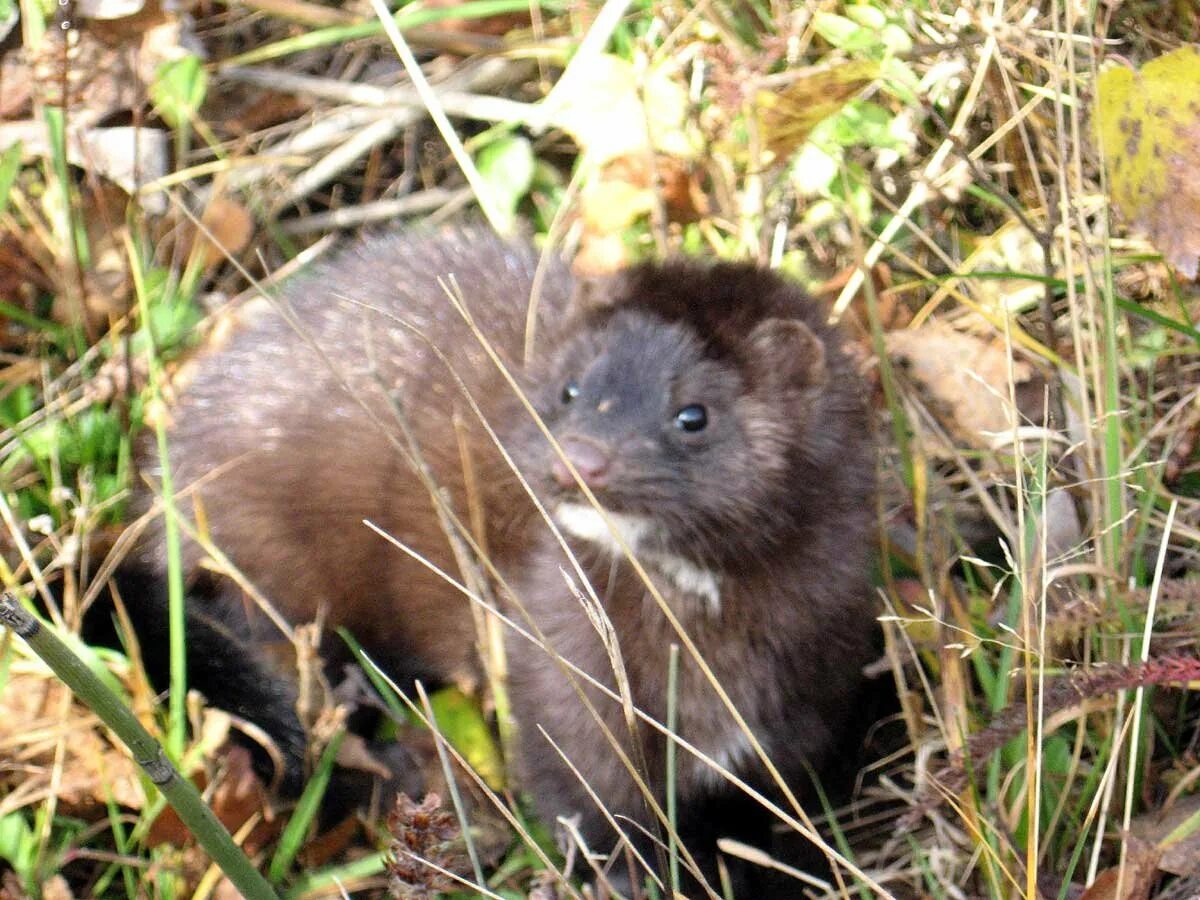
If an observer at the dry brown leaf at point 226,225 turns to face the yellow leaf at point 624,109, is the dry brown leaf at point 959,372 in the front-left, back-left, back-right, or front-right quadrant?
front-right

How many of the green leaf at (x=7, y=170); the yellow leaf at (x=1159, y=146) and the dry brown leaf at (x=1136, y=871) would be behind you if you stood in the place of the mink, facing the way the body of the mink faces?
1

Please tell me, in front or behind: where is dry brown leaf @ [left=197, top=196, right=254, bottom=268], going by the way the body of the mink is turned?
behind

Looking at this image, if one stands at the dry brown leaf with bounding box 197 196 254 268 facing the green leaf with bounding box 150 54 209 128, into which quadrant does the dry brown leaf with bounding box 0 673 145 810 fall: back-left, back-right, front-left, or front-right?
back-left

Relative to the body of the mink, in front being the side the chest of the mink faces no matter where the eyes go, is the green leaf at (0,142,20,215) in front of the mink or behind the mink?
behind

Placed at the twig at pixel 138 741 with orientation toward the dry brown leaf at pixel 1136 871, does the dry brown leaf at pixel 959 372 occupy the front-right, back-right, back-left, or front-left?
front-left

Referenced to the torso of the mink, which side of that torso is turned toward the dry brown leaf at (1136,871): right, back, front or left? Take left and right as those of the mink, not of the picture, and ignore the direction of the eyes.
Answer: front

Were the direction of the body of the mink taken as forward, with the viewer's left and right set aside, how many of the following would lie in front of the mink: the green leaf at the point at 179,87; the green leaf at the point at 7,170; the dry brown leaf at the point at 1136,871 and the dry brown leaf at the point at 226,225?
1

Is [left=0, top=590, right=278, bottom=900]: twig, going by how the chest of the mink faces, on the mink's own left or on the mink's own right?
on the mink's own right

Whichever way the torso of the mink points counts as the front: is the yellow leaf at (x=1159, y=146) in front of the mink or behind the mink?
in front
